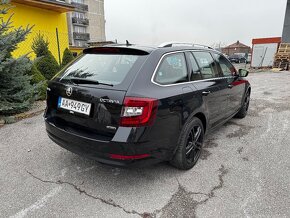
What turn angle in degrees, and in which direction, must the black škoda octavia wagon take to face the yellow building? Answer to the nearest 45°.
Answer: approximately 90° to its left

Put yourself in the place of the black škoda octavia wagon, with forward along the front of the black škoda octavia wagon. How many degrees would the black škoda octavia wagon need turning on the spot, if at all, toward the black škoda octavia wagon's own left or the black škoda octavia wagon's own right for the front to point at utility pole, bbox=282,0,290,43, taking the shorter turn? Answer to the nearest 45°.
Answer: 0° — it already faces it

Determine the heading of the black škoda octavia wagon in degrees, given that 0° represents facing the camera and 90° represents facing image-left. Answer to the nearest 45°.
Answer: approximately 225°
